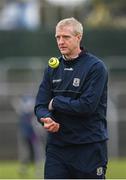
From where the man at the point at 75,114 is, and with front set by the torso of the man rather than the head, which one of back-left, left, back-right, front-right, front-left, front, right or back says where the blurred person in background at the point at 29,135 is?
back-right

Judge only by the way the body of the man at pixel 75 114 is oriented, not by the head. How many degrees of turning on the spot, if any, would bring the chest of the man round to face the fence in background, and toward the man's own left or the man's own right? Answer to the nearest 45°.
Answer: approximately 135° to the man's own right

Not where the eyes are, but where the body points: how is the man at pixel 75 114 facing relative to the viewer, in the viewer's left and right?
facing the viewer and to the left of the viewer

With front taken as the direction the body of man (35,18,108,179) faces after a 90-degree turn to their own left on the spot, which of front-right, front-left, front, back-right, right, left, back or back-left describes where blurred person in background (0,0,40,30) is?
back-left

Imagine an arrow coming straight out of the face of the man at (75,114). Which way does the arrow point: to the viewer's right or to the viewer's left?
to the viewer's left
